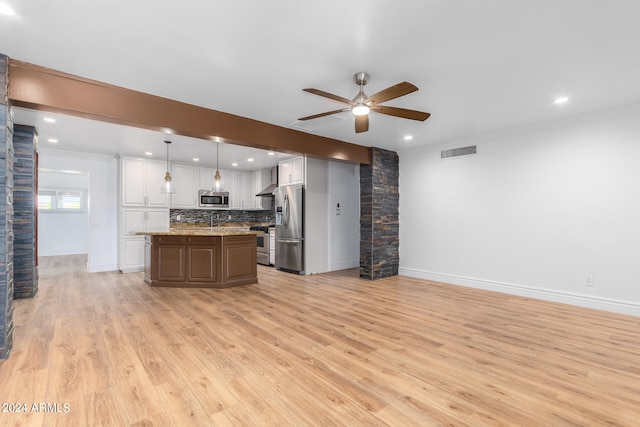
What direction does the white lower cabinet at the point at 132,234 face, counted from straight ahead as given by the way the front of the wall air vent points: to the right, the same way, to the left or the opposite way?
to the left

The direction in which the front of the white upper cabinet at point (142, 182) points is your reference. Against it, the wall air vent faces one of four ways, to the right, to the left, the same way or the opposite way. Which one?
to the right

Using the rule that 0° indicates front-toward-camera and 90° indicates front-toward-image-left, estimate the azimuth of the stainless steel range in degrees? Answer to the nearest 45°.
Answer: approximately 45°

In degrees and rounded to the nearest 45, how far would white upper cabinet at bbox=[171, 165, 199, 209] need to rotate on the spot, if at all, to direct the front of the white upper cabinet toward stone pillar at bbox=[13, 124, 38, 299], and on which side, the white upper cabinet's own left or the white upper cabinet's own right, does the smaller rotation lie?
approximately 45° to the white upper cabinet's own right

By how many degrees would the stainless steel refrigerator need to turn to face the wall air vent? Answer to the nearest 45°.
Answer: approximately 90° to its left

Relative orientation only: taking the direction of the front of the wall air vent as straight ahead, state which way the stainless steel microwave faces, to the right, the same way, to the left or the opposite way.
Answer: to the left

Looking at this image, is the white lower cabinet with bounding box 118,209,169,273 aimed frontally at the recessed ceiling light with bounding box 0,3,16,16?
yes

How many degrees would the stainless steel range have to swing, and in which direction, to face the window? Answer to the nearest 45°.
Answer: approximately 90° to its right

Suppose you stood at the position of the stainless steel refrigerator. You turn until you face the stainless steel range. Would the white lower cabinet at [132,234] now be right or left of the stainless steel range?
left

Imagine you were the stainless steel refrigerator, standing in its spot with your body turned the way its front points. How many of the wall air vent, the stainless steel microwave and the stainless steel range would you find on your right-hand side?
2
